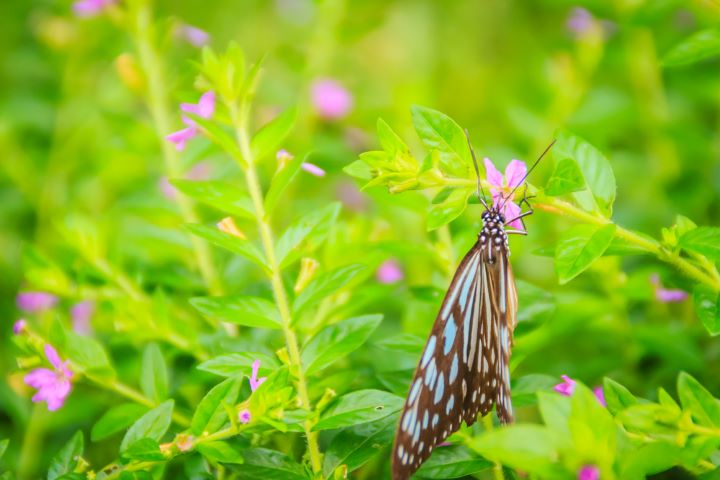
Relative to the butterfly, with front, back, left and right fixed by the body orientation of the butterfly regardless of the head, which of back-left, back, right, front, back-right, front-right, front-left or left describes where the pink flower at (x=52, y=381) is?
left

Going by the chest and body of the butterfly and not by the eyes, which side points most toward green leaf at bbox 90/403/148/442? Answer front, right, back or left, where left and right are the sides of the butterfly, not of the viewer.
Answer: left

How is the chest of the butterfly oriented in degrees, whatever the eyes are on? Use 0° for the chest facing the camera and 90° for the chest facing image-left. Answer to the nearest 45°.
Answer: approximately 180°

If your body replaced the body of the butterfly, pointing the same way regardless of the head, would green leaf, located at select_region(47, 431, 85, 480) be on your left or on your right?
on your left
